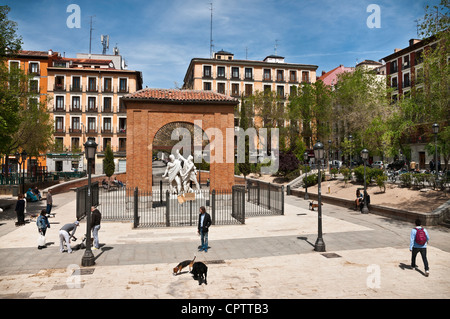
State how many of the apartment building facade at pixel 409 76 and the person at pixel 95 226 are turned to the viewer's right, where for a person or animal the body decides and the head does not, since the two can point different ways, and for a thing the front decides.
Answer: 0

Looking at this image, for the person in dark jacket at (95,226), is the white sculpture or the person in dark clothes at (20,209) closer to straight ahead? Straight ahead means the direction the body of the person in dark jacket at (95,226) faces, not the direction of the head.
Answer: the person in dark clothes

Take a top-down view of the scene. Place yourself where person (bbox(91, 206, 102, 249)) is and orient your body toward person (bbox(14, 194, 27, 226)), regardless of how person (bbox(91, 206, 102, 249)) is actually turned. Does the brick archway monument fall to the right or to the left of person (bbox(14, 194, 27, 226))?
right

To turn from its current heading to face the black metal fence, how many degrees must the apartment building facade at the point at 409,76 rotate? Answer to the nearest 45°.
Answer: approximately 45° to its left

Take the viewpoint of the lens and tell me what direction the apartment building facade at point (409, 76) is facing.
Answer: facing the viewer and to the left of the viewer

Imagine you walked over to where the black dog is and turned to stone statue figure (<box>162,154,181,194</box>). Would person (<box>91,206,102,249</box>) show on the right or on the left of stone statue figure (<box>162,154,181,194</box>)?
left

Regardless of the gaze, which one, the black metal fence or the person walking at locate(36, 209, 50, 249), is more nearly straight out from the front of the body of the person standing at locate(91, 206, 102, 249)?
the person walking

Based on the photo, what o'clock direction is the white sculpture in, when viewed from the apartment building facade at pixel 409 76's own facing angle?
The white sculpture is roughly at 11 o'clock from the apartment building facade.
